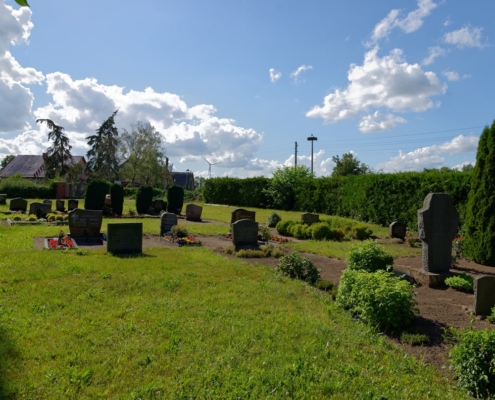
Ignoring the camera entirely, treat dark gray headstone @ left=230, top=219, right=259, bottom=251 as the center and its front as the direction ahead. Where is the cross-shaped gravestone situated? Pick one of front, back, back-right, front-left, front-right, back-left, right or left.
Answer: front-left

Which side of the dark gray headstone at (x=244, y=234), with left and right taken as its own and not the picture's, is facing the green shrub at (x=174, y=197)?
back

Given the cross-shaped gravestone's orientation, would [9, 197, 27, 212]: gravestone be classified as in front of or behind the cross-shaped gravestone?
behind

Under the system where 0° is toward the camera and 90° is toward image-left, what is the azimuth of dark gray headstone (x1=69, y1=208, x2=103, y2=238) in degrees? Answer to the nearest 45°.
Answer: approximately 0°

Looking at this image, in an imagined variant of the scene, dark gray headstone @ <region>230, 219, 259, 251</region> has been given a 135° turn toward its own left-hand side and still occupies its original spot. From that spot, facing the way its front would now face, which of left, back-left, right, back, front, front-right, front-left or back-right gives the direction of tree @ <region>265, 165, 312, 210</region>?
front-left

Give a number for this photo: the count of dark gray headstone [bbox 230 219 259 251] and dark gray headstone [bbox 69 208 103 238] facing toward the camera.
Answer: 2

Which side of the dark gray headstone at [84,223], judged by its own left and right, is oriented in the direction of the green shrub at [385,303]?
front

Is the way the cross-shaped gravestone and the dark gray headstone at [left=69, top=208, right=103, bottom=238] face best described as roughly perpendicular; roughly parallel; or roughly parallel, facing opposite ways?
roughly parallel

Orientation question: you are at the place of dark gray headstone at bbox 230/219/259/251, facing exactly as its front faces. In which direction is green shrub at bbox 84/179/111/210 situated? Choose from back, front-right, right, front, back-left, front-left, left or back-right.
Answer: back-right

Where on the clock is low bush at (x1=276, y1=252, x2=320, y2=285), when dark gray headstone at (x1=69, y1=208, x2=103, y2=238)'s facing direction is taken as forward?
The low bush is roughly at 11 o'clock from the dark gray headstone.

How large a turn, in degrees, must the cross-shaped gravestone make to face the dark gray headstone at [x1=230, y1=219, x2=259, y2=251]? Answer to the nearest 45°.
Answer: approximately 135° to its right

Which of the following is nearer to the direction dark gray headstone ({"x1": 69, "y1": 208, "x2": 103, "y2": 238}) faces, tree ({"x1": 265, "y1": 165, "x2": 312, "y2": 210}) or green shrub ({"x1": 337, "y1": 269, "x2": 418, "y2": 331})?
the green shrub

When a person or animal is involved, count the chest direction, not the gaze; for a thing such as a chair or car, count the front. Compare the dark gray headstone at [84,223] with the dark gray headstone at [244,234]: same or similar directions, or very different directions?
same or similar directions

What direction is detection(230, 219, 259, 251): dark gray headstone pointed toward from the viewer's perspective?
toward the camera
